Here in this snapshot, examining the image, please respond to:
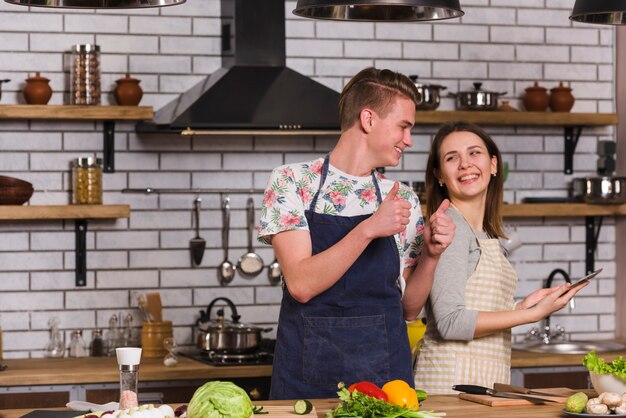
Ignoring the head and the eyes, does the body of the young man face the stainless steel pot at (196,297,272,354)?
no

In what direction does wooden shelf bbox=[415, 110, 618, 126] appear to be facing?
toward the camera

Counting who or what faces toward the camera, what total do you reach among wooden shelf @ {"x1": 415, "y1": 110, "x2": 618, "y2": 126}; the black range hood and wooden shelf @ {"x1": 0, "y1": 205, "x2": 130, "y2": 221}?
3

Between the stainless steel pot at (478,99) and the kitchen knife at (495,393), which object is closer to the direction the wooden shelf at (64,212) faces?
the kitchen knife

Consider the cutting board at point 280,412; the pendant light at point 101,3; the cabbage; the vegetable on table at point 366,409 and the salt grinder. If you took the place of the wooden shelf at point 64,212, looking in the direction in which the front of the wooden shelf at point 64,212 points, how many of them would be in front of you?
5

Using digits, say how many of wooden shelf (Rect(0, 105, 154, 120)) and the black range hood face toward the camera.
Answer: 2

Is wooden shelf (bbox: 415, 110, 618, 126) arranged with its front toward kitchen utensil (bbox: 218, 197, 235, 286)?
no

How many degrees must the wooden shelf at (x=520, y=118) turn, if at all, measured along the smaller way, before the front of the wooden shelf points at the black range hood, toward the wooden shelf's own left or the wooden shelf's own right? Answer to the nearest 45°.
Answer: approximately 45° to the wooden shelf's own right

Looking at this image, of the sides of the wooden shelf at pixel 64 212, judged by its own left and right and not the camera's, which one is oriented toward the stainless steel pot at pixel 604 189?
left

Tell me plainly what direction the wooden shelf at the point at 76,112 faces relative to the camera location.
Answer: facing the viewer

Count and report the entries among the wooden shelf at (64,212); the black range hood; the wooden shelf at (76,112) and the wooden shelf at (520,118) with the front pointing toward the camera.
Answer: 4

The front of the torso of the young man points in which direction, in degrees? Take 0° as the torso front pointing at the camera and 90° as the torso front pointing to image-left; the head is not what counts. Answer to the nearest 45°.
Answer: approximately 315°

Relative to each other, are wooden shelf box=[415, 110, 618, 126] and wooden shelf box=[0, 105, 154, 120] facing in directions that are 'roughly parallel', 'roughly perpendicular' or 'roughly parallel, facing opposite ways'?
roughly parallel
